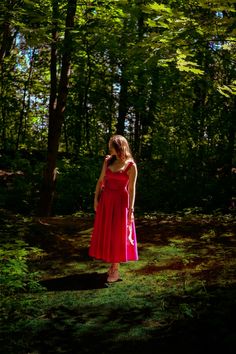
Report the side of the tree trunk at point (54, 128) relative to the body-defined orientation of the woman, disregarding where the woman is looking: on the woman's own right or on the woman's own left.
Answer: on the woman's own right

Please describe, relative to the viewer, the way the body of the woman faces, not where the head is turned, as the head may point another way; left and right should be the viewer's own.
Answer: facing the viewer and to the left of the viewer
